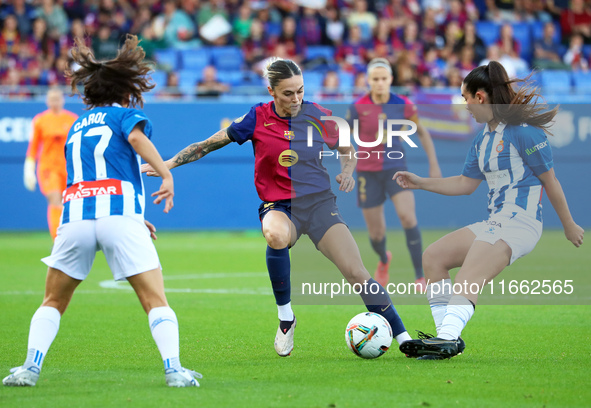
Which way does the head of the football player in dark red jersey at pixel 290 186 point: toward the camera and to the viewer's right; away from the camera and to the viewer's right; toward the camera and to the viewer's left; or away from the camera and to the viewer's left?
toward the camera and to the viewer's right

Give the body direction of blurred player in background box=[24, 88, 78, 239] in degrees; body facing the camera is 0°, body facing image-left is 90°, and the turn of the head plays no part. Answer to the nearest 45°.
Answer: approximately 0°

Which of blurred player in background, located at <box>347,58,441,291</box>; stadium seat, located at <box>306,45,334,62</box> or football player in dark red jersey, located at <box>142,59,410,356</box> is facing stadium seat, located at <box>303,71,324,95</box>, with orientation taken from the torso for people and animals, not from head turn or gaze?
stadium seat, located at <box>306,45,334,62</box>

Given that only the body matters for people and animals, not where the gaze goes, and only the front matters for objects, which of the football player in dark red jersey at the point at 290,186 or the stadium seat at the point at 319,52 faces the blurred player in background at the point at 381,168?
the stadium seat

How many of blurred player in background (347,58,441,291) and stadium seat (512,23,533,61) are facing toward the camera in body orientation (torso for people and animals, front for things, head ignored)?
2

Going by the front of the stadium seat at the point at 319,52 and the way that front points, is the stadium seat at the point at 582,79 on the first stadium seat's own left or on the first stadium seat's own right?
on the first stadium seat's own left

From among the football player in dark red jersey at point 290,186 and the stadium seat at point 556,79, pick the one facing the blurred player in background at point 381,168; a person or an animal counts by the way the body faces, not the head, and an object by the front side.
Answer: the stadium seat

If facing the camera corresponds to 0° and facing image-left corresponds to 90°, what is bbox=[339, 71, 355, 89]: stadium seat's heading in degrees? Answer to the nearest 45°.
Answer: approximately 0°
